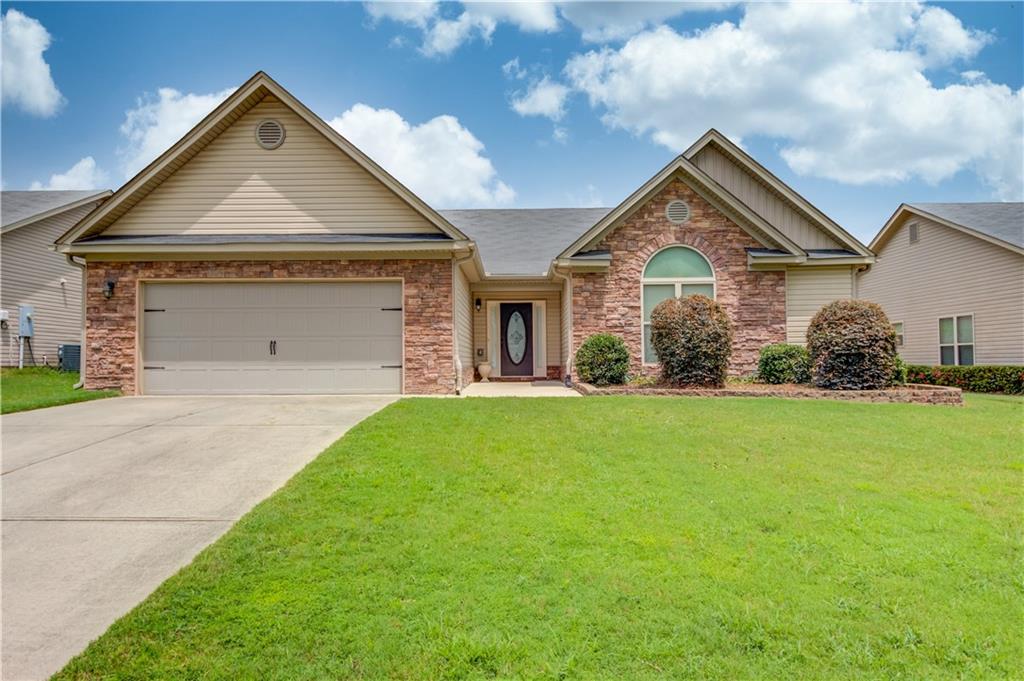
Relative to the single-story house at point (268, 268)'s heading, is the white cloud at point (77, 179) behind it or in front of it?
behind

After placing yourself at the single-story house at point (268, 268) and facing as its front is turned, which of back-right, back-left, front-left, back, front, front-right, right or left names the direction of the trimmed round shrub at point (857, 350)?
left

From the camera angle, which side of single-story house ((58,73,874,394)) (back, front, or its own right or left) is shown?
front

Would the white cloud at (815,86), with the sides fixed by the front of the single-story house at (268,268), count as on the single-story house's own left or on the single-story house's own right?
on the single-story house's own left

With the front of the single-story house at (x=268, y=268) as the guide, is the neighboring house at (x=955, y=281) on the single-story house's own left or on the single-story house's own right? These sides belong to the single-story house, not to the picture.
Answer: on the single-story house's own left

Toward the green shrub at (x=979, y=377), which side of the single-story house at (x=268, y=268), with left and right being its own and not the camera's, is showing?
left

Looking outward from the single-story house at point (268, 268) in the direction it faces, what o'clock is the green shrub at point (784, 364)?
The green shrub is roughly at 9 o'clock from the single-story house.
